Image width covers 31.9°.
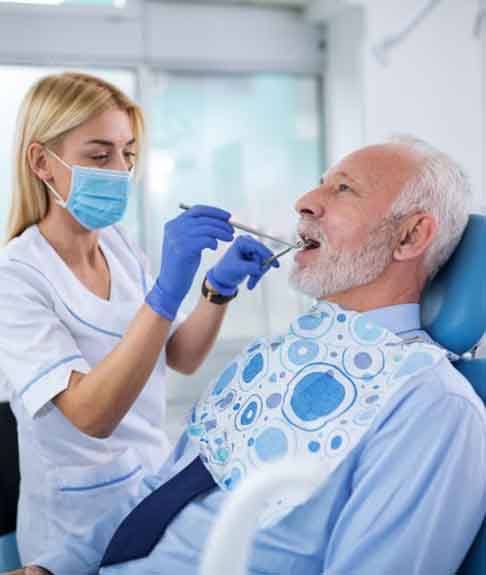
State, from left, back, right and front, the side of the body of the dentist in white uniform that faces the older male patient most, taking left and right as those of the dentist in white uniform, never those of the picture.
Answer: front

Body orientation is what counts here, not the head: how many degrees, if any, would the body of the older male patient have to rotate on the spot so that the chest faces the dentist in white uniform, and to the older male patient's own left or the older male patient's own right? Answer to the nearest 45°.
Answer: approximately 45° to the older male patient's own right

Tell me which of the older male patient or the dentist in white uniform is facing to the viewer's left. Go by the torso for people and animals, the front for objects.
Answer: the older male patient

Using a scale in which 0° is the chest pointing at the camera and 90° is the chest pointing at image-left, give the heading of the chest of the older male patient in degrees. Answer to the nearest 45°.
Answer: approximately 90°

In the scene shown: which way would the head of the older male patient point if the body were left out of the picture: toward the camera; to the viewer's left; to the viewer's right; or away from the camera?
to the viewer's left

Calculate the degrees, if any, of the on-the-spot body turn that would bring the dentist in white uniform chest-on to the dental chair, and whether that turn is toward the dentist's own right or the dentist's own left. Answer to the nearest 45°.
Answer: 0° — they already face it

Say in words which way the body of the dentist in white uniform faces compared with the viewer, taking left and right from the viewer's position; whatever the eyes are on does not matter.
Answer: facing the viewer and to the right of the viewer
